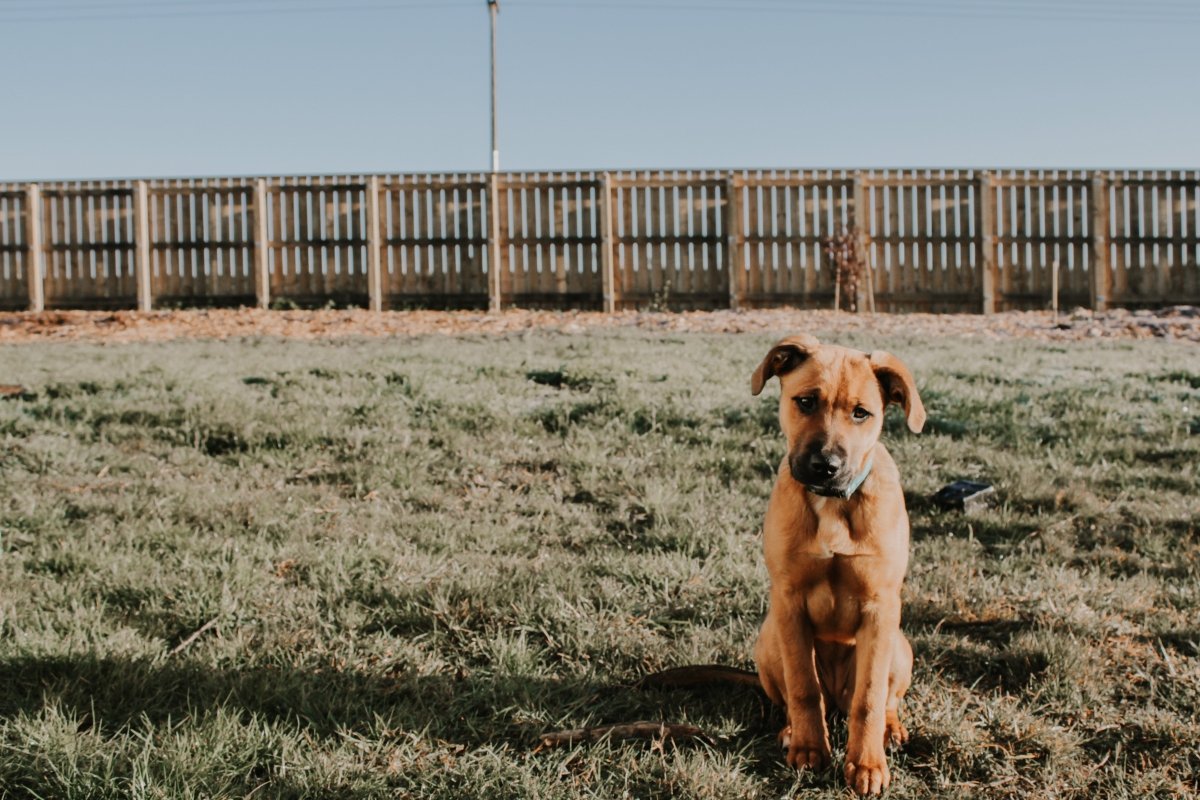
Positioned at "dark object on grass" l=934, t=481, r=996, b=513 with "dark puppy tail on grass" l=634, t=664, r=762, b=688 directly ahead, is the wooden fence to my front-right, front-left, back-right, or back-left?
back-right

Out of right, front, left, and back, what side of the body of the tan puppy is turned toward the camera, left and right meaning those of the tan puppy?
front

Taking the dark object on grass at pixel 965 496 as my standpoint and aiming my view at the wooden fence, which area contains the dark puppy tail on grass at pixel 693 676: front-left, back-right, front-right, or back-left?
back-left

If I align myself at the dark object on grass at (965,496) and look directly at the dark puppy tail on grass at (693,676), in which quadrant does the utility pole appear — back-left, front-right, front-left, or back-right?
back-right

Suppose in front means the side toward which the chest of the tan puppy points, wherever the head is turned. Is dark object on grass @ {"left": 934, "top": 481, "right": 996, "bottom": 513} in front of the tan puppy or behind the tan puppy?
behind

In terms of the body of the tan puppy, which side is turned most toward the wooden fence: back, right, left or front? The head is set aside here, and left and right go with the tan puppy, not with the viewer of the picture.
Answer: back
